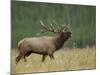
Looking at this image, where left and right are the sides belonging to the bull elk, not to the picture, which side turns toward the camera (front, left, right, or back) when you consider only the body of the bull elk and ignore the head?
right
